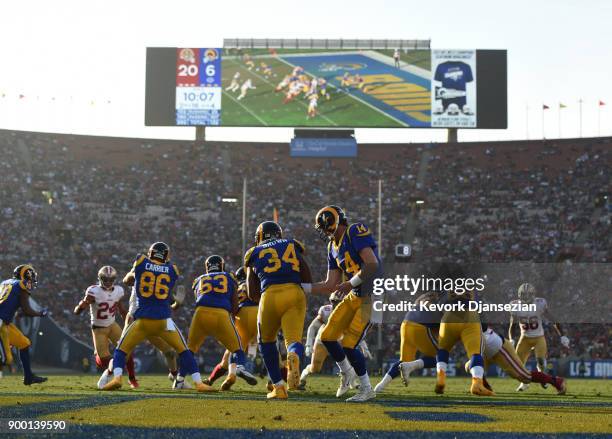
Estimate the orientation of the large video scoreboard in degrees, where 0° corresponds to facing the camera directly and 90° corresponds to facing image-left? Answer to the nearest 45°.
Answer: approximately 0°

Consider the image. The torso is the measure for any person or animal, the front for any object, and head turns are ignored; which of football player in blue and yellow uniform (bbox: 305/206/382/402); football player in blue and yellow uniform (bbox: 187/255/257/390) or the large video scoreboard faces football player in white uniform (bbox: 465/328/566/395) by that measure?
the large video scoreboard

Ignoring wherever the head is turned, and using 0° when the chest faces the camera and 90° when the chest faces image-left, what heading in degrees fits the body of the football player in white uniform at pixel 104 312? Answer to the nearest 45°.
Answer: approximately 0°

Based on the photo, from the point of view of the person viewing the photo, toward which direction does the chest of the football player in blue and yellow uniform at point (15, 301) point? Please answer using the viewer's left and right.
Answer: facing to the right of the viewer

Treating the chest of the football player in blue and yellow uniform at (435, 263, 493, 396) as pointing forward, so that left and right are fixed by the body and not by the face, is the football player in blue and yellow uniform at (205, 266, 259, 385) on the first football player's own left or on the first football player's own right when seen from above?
on the first football player's own left

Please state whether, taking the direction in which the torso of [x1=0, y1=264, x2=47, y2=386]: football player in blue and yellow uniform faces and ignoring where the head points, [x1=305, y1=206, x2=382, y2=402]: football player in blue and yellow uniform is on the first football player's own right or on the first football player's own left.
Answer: on the first football player's own right

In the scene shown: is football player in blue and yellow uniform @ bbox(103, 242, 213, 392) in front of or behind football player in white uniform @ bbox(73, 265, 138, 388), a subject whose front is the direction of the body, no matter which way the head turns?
in front

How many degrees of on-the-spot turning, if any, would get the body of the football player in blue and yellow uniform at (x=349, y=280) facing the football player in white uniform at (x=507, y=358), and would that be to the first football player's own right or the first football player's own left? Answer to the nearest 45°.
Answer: approximately 180°

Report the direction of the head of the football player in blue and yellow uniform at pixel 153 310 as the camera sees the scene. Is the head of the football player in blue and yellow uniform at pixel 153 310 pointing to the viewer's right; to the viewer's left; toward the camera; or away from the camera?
away from the camera

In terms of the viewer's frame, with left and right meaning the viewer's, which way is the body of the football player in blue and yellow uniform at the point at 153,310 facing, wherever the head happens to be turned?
facing away from the viewer

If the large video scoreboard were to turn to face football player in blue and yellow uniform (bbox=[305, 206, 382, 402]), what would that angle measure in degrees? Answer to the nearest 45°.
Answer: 0° — it already faces them

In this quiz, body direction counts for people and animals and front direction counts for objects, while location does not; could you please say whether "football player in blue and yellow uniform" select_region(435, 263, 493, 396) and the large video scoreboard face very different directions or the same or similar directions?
very different directions

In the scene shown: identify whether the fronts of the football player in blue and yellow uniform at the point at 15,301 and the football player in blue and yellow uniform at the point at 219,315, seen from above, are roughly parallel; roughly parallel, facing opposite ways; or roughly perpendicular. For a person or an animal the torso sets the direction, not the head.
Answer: roughly perpendicular

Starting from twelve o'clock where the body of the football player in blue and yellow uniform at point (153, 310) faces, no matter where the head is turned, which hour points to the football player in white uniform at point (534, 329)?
The football player in white uniform is roughly at 2 o'clock from the football player in blue and yellow uniform.
